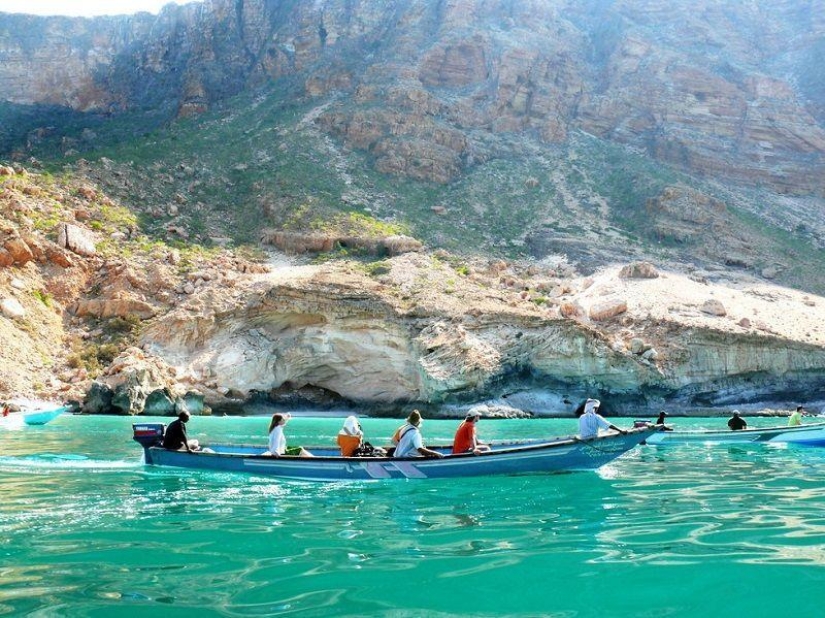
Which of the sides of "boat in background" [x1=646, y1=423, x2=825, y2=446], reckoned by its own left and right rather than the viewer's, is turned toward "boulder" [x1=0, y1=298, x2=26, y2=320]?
back

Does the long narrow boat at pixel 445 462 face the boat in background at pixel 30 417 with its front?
no

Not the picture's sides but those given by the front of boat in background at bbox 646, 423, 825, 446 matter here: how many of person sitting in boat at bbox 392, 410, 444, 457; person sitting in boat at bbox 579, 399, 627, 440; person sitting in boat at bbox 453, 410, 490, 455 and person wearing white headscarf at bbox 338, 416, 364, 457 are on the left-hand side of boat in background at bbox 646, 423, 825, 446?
0

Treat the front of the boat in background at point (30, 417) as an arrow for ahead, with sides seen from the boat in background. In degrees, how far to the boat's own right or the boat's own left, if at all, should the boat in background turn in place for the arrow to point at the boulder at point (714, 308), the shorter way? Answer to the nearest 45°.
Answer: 0° — it already faces it

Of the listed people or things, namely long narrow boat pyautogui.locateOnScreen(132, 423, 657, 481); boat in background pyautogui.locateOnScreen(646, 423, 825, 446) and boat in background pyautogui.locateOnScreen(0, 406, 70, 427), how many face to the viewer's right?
3

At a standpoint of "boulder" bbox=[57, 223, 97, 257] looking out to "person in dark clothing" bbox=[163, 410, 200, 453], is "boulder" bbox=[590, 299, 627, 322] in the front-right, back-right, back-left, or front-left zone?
front-left

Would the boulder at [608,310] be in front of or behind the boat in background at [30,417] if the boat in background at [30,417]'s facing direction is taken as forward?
in front

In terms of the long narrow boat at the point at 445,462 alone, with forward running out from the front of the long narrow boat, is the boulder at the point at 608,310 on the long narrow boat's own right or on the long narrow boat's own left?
on the long narrow boat's own left

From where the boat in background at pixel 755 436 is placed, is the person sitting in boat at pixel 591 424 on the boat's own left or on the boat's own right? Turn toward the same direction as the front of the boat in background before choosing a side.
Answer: on the boat's own right

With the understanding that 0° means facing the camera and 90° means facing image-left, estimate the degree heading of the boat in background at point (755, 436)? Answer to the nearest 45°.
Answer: approximately 270°

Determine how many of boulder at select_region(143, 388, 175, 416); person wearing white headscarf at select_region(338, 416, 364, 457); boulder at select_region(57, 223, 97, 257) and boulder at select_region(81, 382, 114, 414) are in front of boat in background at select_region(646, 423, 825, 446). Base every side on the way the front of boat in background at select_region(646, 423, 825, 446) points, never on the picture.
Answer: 0

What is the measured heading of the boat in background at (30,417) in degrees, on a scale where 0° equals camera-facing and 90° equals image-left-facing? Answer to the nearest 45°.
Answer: approximately 270°

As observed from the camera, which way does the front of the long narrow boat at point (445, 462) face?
facing to the right of the viewer
